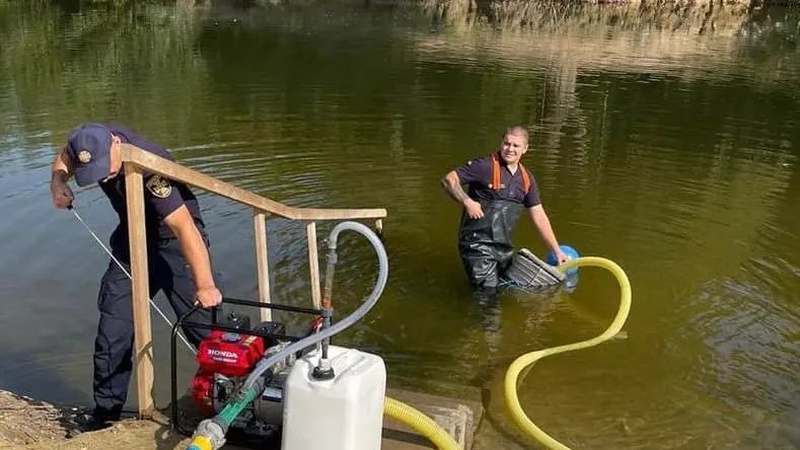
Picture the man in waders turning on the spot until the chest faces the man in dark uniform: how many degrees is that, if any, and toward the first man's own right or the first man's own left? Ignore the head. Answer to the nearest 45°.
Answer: approximately 90° to the first man's own right

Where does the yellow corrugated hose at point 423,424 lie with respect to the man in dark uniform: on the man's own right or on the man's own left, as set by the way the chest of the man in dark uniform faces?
on the man's own left

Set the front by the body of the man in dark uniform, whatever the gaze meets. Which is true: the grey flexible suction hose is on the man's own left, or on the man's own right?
on the man's own left

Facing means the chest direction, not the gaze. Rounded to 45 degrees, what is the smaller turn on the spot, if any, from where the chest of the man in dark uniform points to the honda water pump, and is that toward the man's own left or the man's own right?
approximately 90° to the man's own left

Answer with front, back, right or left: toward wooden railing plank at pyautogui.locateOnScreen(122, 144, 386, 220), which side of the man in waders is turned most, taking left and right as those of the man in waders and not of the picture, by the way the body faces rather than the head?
right
